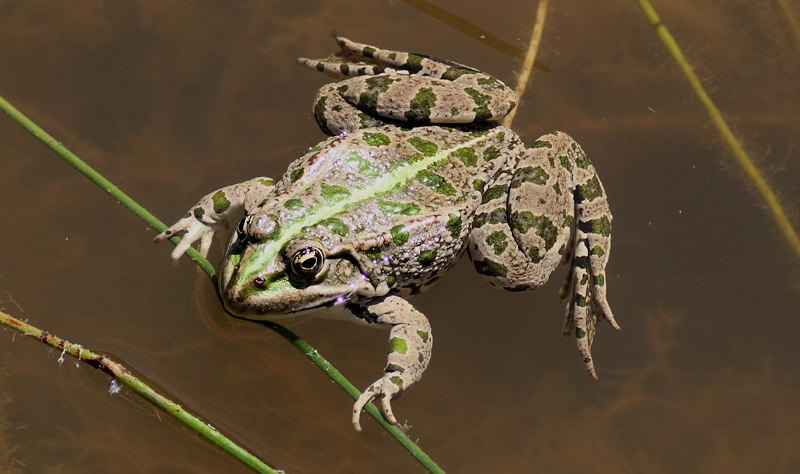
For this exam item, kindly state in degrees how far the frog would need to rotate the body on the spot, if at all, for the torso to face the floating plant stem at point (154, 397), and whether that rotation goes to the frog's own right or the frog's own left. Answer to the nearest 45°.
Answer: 0° — it already faces it

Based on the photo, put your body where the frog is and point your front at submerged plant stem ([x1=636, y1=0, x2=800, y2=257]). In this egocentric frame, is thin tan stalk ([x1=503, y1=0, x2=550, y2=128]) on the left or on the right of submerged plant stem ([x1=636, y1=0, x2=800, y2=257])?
left

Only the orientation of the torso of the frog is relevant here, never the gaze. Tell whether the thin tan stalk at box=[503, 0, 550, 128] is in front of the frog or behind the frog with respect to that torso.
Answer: behind

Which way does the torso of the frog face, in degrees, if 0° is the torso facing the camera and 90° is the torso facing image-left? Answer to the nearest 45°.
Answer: approximately 45°

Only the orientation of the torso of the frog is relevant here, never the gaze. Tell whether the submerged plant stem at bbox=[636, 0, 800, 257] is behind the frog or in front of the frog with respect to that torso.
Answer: behind
